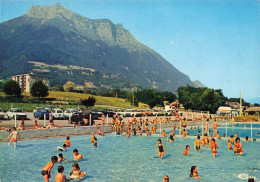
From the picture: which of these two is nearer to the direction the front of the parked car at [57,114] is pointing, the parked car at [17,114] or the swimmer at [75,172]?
the swimmer

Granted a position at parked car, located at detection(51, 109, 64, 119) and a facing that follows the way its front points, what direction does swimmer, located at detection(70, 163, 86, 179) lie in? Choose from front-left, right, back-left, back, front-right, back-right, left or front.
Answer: front-right

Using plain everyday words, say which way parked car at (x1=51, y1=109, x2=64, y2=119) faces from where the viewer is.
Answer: facing the viewer and to the right of the viewer

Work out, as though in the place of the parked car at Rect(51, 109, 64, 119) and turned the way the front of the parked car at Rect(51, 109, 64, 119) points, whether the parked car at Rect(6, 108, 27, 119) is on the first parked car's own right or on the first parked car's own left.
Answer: on the first parked car's own right

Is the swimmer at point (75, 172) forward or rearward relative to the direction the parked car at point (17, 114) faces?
forward

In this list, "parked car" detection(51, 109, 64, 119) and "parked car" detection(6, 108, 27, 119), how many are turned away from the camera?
0
